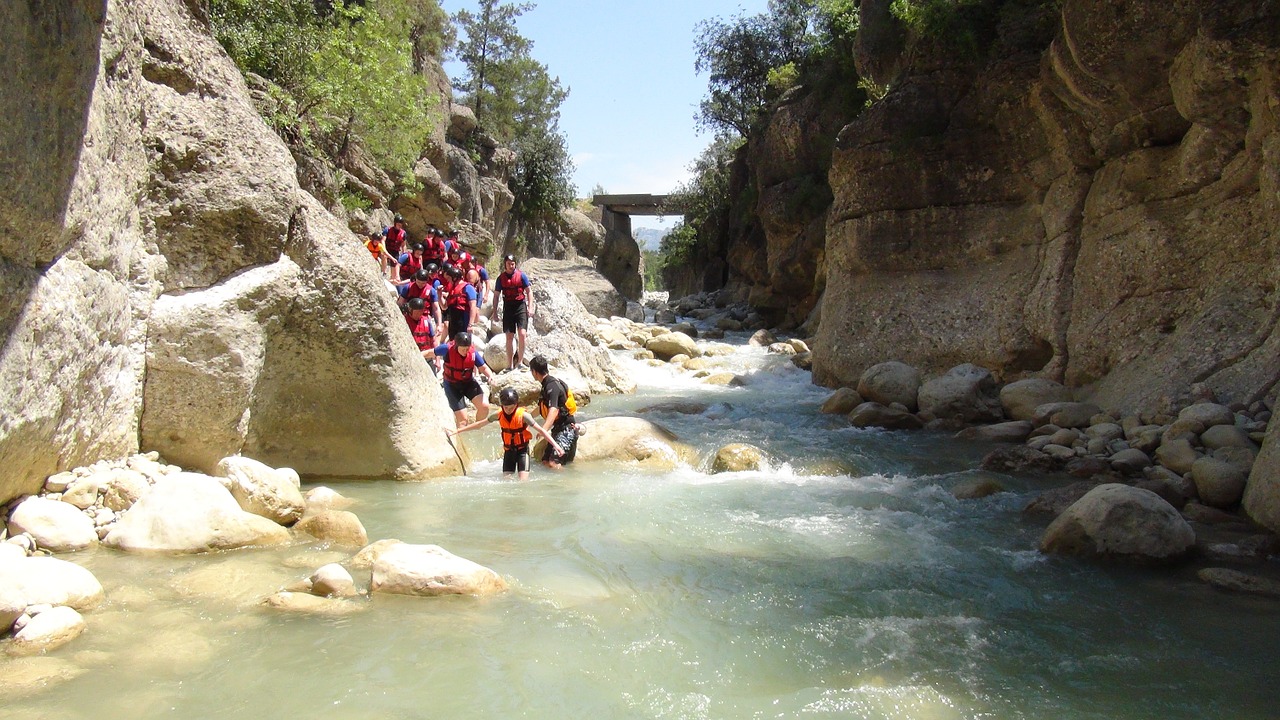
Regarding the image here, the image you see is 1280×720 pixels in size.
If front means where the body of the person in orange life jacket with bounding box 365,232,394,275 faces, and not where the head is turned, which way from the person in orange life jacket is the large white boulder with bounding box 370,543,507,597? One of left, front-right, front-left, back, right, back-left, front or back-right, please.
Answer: front-right

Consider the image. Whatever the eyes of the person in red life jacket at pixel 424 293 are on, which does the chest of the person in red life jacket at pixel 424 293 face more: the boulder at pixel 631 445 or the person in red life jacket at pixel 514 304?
the boulder

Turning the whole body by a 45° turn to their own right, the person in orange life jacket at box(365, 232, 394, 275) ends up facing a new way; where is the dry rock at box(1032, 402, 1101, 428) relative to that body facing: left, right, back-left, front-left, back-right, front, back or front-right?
front-left

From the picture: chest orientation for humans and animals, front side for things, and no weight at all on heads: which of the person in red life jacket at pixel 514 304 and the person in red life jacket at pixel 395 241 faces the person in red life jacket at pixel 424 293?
the person in red life jacket at pixel 395 241

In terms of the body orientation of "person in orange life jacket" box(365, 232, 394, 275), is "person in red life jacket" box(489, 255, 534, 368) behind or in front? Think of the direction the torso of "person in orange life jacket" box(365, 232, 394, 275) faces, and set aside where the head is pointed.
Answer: in front

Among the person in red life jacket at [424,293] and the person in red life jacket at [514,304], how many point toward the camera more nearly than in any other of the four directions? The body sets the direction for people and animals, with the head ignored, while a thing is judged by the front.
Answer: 2

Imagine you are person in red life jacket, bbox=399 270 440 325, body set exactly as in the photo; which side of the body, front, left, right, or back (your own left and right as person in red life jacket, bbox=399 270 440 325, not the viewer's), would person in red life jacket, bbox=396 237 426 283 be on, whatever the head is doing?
back

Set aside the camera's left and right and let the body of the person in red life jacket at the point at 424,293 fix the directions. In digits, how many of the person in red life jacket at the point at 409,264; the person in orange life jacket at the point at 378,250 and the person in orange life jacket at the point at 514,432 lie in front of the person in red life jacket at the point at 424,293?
1

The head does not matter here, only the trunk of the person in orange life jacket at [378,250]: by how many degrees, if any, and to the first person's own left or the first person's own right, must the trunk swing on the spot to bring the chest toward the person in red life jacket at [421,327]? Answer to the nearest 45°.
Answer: approximately 45° to the first person's own right

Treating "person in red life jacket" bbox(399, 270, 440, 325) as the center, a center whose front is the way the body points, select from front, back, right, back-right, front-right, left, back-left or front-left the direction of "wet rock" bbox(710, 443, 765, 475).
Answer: front-left

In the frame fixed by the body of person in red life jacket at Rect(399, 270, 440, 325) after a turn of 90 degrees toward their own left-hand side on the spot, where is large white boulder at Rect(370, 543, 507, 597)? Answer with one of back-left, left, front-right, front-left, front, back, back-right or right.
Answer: right

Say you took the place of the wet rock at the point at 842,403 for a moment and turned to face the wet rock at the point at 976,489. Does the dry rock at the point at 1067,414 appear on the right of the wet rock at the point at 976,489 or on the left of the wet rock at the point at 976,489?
left

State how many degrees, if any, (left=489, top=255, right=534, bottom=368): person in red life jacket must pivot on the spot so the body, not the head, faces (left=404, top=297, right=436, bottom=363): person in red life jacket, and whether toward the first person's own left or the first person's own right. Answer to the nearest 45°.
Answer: approximately 45° to the first person's own right

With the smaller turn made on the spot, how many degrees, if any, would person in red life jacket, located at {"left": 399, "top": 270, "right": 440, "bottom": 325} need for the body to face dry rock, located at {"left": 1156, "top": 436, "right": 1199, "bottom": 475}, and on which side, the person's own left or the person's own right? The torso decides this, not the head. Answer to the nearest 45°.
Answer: approximately 45° to the person's own left

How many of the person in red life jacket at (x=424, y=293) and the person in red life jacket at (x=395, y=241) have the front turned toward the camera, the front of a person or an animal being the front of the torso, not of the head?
2
